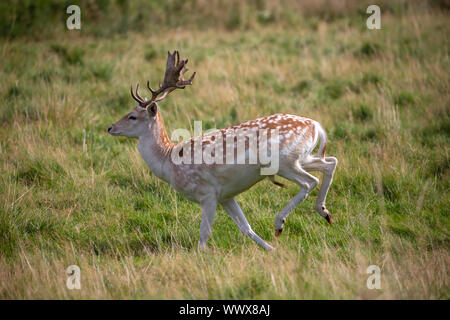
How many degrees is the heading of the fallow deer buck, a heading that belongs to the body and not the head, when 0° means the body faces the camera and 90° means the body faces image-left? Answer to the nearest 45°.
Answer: approximately 90°
